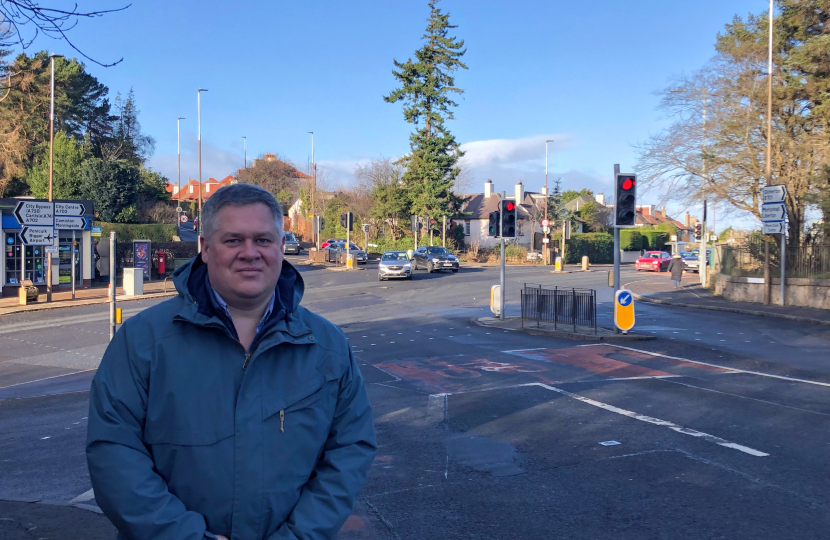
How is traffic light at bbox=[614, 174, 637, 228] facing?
toward the camera

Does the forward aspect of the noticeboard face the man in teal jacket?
yes

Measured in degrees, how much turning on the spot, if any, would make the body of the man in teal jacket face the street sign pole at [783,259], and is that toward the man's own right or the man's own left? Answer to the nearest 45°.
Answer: approximately 135° to the man's own left

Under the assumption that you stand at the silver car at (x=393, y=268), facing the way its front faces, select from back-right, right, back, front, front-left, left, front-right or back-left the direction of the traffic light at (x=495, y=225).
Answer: front

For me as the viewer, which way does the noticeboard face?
facing the viewer

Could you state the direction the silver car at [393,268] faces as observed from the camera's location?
facing the viewer

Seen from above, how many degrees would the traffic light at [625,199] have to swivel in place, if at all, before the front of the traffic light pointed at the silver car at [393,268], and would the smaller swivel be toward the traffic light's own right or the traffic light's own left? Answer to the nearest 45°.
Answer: approximately 135° to the traffic light's own right

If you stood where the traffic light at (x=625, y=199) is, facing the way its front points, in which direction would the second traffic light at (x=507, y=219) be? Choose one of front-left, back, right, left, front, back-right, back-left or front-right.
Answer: back-right

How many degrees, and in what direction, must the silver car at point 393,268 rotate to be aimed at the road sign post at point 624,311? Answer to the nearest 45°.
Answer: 0° — it already faces it

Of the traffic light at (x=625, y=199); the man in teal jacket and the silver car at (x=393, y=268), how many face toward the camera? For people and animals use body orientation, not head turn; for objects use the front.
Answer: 3

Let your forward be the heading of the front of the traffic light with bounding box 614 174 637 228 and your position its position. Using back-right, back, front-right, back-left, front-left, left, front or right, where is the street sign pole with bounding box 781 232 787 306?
back-left

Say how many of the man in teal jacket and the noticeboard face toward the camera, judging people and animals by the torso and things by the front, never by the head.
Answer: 2

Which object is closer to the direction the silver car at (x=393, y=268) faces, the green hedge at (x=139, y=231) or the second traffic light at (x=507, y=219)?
the second traffic light
